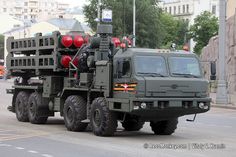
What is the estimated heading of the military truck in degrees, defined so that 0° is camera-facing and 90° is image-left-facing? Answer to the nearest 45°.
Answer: approximately 315°

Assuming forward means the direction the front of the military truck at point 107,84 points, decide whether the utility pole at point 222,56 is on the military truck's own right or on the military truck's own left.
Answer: on the military truck's own left
